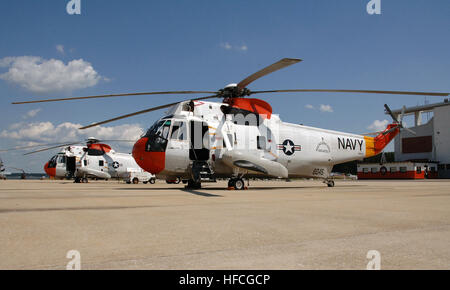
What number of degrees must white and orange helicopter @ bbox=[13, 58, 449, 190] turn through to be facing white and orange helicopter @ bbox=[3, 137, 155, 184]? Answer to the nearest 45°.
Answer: approximately 90° to its right

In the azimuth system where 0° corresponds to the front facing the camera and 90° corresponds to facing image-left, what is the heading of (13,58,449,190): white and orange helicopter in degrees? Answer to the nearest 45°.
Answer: approximately 45°

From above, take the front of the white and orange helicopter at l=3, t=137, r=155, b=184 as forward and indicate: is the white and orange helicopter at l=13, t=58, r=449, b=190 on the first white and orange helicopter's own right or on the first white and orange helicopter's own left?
on the first white and orange helicopter's own left

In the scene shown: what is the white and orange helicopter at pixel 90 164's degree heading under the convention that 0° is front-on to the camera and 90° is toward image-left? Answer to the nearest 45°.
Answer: approximately 45°
